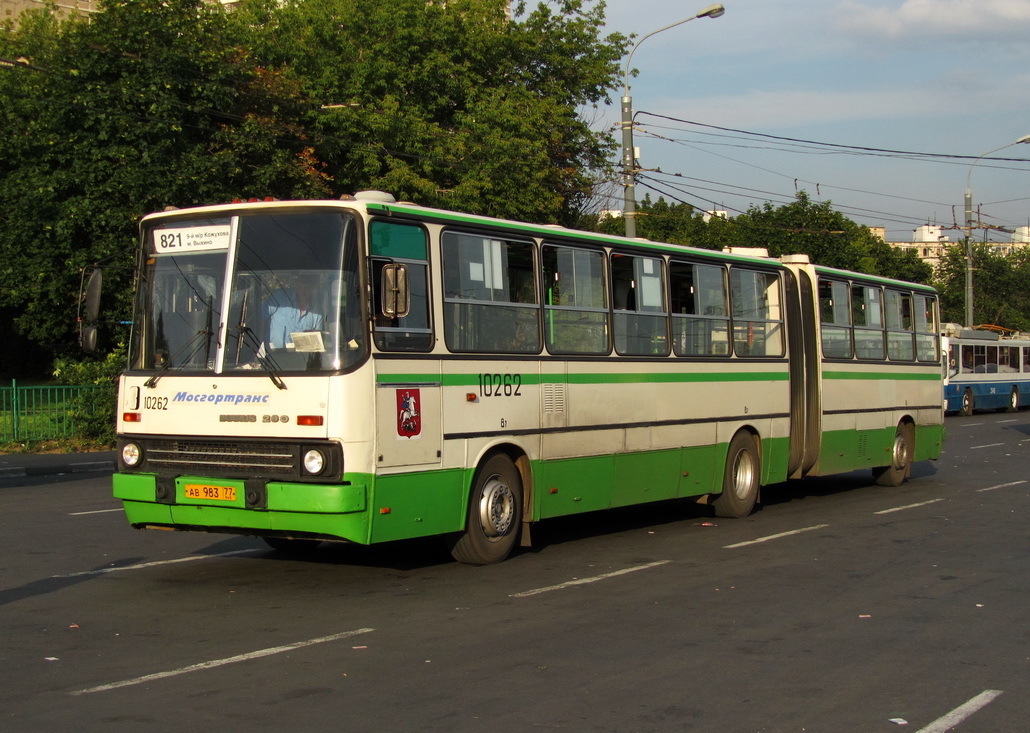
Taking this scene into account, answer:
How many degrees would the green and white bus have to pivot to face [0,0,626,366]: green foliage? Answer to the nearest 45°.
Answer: approximately 135° to its right

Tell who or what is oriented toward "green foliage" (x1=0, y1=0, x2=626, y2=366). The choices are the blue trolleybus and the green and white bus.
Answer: the blue trolleybus

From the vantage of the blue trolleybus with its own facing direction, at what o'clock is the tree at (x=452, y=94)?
The tree is roughly at 12 o'clock from the blue trolleybus.

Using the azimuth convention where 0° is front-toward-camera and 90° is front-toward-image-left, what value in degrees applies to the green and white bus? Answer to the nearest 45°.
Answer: approximately 45°

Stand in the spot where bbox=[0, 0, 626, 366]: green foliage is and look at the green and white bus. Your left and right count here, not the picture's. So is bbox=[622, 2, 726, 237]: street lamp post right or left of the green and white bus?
left

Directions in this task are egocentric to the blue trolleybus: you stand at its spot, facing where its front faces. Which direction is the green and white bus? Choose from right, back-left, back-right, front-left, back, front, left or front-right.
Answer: front-left

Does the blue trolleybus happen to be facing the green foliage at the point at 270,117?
yes

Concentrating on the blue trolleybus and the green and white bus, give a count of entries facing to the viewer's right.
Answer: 0

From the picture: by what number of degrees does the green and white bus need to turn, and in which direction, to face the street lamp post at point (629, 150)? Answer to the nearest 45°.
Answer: approximately 135° to its right

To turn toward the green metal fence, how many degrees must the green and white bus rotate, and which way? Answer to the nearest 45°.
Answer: approximately 90° to its right
